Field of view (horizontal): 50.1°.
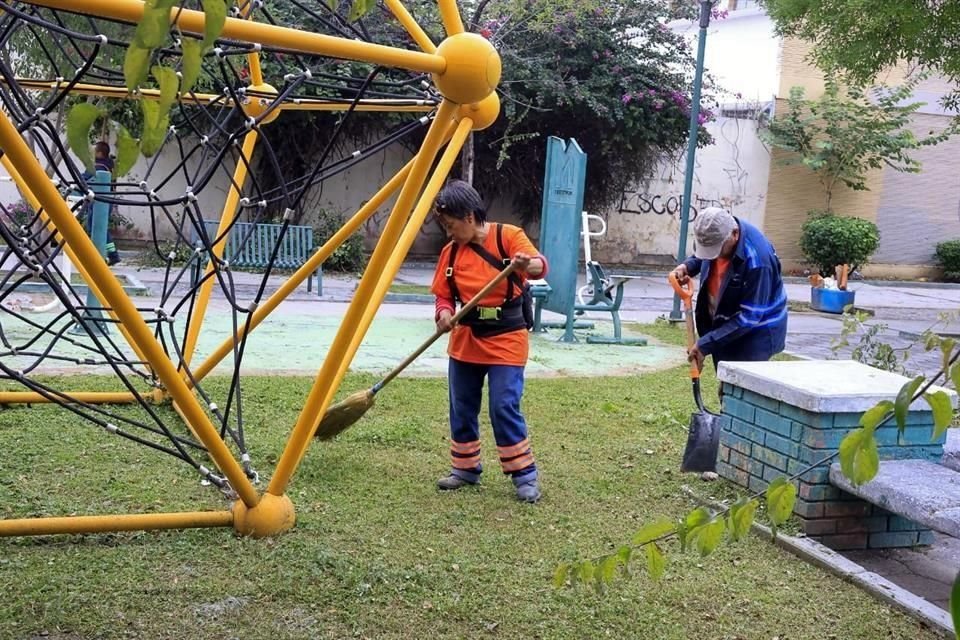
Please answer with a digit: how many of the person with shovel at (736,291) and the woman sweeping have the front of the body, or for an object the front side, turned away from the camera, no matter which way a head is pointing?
0

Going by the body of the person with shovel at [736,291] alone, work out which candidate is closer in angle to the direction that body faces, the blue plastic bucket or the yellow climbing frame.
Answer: the yellow climbing frame

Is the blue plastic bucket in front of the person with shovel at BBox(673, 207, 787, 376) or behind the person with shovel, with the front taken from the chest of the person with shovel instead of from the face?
behind

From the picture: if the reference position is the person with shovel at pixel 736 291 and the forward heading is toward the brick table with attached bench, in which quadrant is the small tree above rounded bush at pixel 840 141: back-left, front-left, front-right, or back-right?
back-left

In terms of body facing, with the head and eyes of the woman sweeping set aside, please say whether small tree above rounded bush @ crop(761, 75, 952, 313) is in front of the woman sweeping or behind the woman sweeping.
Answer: behind

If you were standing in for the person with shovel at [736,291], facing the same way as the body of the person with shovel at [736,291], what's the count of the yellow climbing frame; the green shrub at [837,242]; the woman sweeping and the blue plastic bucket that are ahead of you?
2

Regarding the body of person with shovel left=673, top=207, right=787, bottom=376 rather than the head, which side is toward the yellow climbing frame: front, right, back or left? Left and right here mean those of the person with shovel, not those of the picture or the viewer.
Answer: front

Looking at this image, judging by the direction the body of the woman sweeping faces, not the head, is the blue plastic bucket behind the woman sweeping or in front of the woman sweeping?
behind

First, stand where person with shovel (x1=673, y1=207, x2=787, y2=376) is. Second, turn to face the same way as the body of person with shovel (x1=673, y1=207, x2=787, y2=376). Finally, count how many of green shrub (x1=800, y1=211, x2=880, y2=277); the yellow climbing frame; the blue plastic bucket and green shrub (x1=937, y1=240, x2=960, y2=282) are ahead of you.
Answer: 1

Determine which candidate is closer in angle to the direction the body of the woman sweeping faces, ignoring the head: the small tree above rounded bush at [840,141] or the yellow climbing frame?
the yellow climbing frame

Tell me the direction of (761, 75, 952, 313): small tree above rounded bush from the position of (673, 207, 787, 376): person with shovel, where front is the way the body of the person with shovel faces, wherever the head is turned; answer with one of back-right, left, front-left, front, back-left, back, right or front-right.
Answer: back-right

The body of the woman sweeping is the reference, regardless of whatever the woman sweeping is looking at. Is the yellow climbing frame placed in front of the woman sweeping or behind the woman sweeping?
in front

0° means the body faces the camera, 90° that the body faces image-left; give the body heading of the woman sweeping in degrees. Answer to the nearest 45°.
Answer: approximately 45°

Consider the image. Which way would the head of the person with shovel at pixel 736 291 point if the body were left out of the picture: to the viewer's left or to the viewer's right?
to the viewer's left
